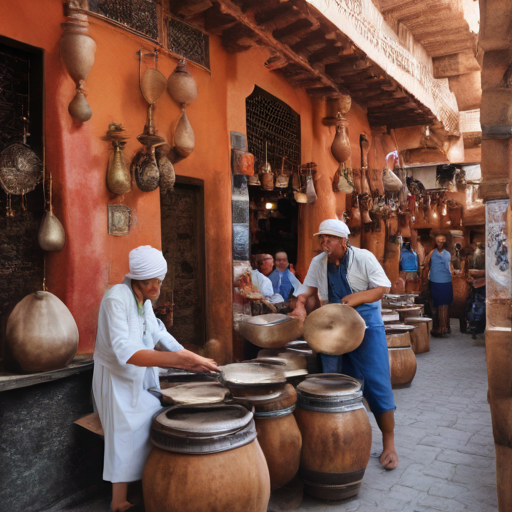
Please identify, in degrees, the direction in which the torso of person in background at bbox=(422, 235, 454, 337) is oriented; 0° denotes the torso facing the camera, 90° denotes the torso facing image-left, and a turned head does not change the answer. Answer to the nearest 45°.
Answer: approximately 0°

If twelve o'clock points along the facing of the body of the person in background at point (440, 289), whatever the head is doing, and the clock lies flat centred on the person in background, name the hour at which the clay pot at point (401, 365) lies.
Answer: The clay pot is roughly at 12 o'clock from the person in background.

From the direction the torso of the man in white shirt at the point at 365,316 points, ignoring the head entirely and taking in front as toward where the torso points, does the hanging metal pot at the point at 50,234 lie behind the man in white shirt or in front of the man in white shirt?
in front

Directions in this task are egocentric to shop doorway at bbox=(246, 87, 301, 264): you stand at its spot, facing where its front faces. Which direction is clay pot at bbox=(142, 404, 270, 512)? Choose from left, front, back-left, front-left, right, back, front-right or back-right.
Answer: front-right

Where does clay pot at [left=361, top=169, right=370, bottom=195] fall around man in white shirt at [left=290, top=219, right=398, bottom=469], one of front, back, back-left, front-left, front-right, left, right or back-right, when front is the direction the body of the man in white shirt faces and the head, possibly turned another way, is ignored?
back-right

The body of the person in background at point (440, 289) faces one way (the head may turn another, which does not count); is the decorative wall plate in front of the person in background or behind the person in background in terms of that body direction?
in front

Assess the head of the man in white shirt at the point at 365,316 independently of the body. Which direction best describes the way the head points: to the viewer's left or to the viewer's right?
to the viewer's left

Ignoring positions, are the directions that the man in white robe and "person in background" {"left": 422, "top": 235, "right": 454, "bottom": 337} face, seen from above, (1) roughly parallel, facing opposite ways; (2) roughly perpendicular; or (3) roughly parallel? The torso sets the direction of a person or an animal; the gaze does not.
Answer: roughly perpendicular

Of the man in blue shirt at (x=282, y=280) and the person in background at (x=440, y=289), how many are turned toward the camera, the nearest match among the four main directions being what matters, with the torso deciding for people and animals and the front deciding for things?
2

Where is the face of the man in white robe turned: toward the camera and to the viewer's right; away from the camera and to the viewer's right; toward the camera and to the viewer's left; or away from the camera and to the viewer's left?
toward the camera and to the viewer's right

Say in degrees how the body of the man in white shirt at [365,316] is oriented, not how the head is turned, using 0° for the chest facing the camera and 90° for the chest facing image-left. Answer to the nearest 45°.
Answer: approximately 45°
